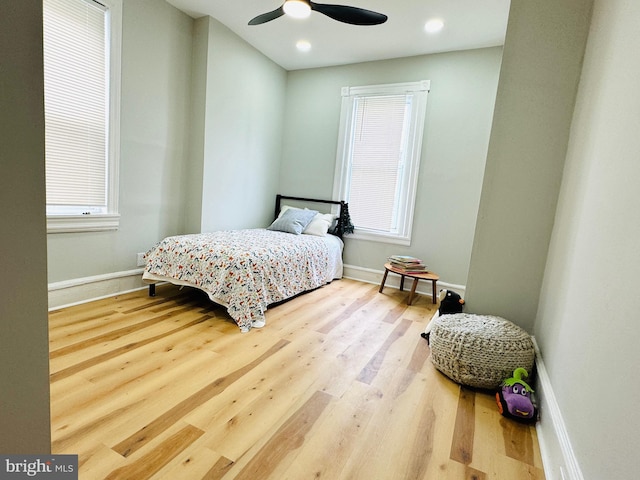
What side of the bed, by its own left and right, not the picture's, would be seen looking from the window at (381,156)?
back

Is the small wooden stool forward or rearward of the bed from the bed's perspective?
rearward

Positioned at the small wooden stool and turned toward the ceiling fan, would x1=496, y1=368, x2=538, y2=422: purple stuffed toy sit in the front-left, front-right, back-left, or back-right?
front-left

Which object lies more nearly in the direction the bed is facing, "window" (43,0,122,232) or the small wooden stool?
the window

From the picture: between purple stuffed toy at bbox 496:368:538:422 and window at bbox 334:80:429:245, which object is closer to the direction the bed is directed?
the purple stuffed toy

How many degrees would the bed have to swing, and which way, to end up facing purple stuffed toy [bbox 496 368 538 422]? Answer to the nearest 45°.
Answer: approximately 90° to its left

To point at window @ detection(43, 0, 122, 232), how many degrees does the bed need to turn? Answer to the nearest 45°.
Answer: approximately 45° to its right

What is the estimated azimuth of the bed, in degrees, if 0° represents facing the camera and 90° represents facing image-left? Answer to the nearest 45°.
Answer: approximately 45°

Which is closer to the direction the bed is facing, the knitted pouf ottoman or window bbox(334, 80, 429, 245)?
the knitted pouf ottoman

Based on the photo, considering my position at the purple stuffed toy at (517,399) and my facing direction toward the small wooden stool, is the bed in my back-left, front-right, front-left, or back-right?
front-left
